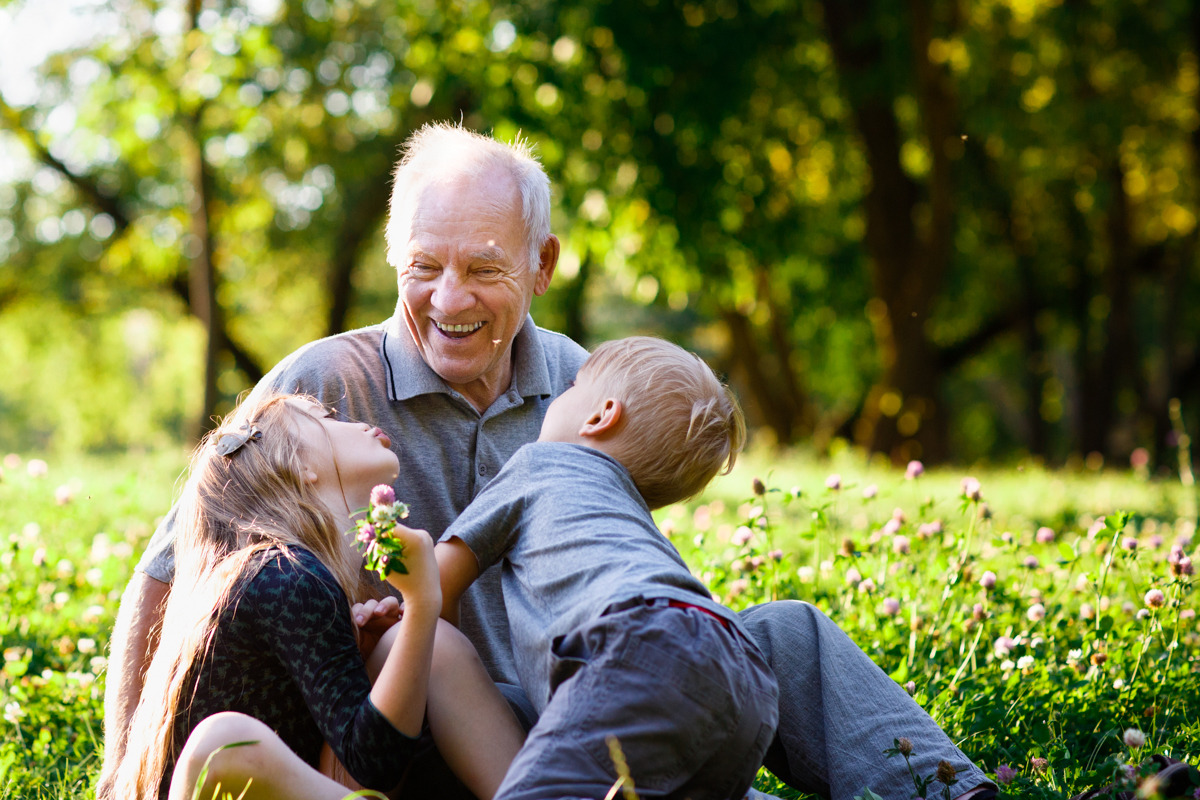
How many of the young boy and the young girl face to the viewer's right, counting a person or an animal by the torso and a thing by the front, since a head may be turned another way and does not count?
1

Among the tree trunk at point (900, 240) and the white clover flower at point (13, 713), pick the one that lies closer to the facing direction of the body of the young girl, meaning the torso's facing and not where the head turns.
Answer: the tree trunk

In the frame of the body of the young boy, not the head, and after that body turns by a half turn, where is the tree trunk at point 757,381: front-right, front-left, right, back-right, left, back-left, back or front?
back-left

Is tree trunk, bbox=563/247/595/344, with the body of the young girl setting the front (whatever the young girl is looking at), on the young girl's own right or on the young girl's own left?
on the young girl's own left

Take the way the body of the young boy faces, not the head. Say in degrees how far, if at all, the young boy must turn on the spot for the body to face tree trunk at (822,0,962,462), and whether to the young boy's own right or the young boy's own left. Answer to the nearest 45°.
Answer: approximately 45° to the young boy's own right

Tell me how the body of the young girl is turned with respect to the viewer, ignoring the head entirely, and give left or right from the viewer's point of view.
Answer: facing to the right of the viewer

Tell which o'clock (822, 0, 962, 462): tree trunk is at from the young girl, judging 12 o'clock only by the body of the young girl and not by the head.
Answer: The tree trunk is roughly at 10 o'clock from the young girl.

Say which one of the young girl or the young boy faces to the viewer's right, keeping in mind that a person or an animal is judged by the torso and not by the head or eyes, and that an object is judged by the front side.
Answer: the young girl

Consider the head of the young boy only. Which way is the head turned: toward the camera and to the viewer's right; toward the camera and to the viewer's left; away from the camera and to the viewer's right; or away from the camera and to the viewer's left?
away from the camera and to the viewer's left

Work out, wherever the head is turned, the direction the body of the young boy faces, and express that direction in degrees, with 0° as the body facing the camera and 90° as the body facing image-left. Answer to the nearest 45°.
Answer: approximately 135°
